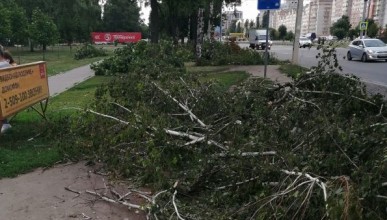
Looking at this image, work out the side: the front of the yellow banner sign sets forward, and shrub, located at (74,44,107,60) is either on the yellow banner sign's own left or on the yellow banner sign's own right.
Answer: on the yellow banner sign's own left

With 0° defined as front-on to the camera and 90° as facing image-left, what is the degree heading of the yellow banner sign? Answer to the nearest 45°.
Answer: approximately 315°

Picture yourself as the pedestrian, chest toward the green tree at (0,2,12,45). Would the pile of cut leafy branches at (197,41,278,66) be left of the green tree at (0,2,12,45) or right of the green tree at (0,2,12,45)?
right

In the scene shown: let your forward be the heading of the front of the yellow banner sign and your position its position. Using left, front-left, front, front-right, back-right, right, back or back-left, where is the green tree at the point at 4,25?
back-left
